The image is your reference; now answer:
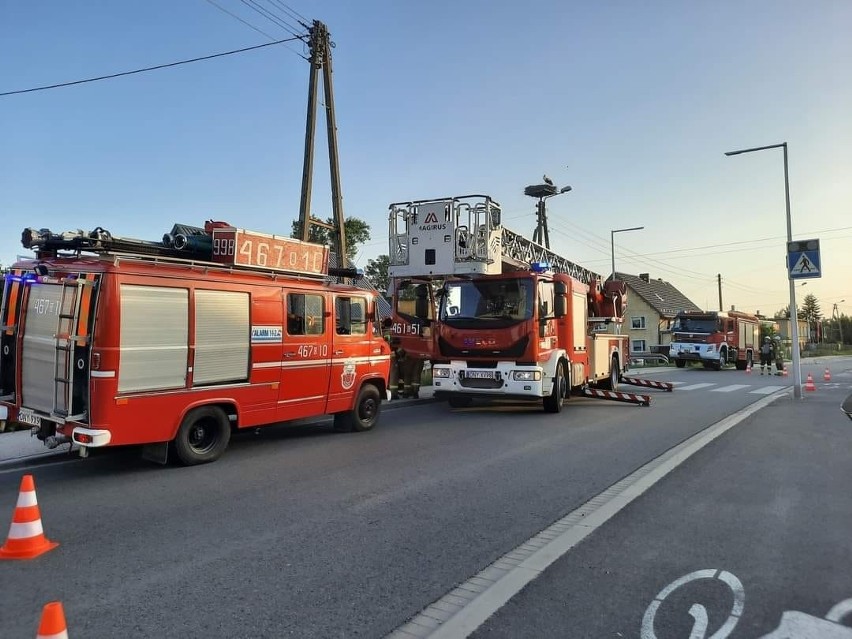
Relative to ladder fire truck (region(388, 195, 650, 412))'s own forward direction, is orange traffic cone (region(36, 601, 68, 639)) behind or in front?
in front

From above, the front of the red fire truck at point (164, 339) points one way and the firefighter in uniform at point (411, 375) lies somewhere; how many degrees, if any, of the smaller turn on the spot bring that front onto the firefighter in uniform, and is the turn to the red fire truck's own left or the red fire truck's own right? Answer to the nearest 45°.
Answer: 0° — it already faces them

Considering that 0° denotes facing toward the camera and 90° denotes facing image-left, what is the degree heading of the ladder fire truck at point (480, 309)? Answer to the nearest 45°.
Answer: approximately 45°

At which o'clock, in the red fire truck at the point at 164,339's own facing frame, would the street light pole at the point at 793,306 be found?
The street light pole is roughly at 1 o'clock from the red fire truck.

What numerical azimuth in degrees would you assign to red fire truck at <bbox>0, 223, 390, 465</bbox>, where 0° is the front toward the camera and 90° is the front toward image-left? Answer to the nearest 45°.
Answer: approximately 225°

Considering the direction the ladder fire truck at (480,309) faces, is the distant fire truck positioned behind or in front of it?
behind

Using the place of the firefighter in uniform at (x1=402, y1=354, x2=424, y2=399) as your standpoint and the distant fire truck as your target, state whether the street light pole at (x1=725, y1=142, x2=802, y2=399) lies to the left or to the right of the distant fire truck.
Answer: right

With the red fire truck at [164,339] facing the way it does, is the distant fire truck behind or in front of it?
in front
